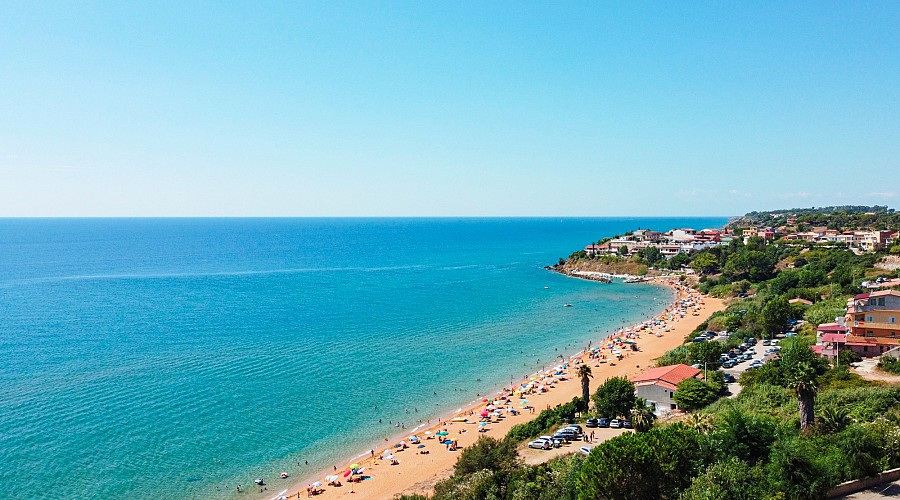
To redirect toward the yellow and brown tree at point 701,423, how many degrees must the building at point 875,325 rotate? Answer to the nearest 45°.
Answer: approximately 45° to its left

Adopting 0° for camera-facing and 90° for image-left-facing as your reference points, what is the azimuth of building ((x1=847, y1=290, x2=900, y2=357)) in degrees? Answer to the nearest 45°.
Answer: approximately 45°

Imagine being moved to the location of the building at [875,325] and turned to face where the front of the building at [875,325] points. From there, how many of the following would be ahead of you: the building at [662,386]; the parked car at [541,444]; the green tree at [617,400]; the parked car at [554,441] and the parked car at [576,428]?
5

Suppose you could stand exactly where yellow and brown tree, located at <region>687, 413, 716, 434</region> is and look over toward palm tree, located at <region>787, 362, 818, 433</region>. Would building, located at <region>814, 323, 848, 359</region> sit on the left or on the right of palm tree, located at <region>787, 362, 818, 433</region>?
left

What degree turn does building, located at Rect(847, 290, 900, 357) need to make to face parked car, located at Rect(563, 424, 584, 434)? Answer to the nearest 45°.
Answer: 0° — it already faces it

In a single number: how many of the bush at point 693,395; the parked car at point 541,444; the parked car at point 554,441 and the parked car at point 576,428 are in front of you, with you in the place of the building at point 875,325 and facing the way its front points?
4

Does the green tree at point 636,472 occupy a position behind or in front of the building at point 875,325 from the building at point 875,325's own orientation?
in front

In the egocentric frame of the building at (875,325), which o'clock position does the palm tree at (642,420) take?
The palm tree is roughly at 11 o'clock from the building.

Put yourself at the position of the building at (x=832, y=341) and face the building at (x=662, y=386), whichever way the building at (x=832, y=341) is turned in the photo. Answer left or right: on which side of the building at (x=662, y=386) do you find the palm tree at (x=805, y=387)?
left

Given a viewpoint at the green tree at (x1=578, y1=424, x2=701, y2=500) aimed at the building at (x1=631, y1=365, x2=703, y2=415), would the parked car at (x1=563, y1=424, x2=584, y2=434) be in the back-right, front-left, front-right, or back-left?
front-left

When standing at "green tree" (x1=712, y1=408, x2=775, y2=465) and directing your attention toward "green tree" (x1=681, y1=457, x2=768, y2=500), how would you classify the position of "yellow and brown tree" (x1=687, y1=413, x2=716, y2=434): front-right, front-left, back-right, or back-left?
back-right

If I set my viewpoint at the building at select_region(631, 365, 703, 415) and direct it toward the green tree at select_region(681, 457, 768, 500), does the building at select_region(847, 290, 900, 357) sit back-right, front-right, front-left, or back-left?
back-left

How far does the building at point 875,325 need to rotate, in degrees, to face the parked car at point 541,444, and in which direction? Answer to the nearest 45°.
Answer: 0° — it already faces it
